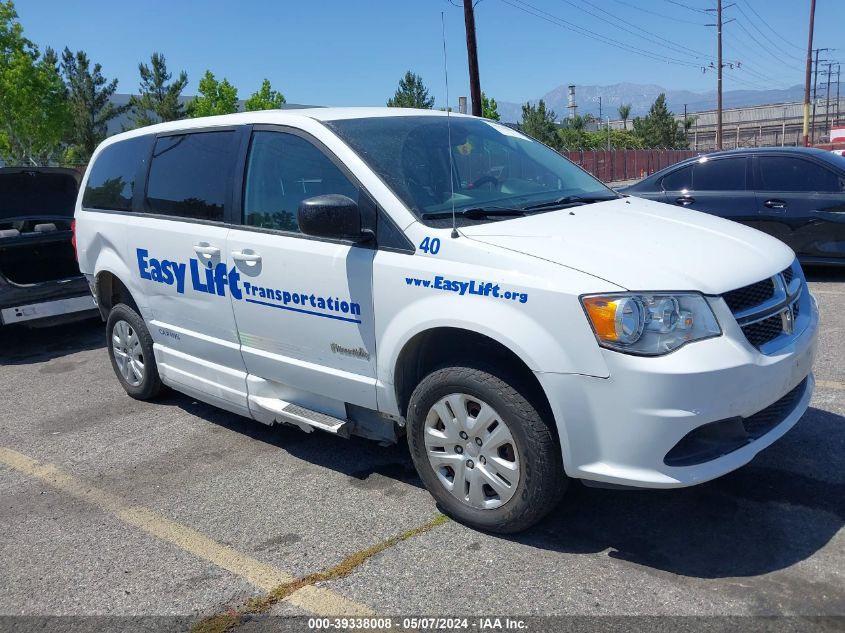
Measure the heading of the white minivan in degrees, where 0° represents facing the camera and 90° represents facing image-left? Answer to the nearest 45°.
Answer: approximately 315°

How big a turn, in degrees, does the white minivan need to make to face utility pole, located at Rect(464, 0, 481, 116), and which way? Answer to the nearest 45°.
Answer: approximately 135° to its left

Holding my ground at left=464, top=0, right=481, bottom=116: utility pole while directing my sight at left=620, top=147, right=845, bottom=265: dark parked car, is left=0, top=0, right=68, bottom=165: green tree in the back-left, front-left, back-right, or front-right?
back-right

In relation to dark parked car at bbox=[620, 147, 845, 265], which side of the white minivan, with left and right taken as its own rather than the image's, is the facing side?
left

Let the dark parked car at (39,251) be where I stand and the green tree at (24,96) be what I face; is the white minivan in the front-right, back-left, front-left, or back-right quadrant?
back-right
